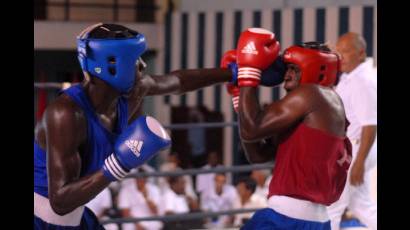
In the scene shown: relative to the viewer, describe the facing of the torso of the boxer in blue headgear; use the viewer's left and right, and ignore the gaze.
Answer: facing to the right of the viewer

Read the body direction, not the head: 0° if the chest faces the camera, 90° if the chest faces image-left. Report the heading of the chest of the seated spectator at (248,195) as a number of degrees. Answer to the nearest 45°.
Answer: approximately 45°

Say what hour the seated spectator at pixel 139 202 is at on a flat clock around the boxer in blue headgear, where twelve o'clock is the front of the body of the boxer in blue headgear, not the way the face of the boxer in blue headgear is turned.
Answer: The seated spectator is roughly at 9 o'clock from the boxer in blue headgear.

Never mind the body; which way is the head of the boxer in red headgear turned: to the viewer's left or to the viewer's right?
to the viewer's left

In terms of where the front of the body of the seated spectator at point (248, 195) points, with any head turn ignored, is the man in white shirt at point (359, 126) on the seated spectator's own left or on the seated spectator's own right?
on the seated spectator's own left

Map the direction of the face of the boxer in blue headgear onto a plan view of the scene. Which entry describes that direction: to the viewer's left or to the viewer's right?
to the viewer's right

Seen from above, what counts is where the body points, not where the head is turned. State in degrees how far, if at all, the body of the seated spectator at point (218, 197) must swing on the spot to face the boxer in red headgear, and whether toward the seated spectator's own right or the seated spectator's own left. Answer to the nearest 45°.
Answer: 0° — they already face them

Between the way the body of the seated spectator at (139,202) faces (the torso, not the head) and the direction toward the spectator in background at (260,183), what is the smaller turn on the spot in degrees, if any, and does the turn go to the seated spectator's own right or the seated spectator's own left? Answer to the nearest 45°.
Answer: approximately 135° to the seated spectator's own left
